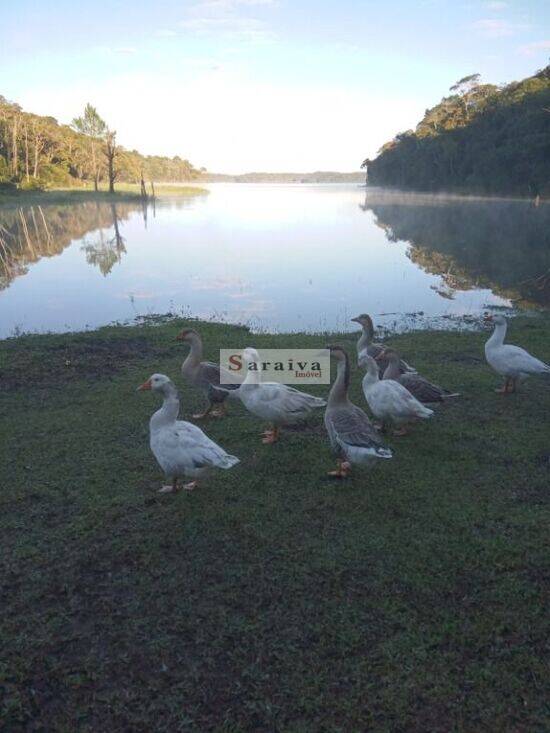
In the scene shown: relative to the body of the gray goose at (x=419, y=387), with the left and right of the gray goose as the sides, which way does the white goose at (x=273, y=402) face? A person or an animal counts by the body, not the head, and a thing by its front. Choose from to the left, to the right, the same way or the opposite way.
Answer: the same way

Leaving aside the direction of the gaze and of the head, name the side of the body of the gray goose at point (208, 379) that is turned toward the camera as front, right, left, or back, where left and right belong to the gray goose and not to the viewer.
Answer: left

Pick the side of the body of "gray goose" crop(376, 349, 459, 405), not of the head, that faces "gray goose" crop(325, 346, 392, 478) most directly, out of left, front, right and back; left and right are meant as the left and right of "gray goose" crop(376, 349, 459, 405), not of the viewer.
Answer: left

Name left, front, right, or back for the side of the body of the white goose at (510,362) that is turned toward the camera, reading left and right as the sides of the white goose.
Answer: left

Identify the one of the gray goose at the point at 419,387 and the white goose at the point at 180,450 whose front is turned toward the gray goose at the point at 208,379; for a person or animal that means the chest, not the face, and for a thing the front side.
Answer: the gray goose at the point at 419,387

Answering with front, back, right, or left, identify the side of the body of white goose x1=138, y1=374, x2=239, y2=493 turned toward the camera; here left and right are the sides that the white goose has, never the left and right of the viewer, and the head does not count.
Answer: left

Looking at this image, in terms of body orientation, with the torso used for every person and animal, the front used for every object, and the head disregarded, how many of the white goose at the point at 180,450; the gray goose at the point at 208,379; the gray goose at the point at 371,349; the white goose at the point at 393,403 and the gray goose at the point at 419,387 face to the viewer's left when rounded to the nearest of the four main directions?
5

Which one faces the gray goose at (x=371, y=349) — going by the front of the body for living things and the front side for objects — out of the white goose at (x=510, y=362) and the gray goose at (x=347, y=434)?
the white goose

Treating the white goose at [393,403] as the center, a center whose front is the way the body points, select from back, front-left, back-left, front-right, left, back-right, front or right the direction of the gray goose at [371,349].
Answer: right

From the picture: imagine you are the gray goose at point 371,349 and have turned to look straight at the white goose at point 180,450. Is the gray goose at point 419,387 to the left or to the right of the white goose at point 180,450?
left

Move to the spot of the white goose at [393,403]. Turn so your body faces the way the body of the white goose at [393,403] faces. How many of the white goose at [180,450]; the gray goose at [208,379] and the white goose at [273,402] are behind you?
0

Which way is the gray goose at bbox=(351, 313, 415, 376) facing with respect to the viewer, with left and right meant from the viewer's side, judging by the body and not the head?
facing to the left of the viewer

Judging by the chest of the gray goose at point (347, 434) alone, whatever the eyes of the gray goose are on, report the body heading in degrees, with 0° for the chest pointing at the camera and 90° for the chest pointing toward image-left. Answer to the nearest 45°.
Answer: approximately 90°

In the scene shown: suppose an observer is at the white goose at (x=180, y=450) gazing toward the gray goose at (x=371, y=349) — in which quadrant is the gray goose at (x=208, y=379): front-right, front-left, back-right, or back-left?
front-left

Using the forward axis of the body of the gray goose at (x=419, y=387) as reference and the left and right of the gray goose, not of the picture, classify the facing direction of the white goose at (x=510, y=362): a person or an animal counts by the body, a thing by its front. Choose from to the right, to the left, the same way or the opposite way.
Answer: the same way

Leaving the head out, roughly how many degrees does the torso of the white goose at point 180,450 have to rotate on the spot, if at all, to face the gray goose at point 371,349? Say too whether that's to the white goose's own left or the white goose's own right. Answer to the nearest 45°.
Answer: approximately 135° to the white goose's own right

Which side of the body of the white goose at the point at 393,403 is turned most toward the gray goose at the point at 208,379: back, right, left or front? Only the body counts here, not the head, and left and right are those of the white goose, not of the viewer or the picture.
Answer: front

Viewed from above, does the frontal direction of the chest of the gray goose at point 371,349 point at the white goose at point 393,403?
no

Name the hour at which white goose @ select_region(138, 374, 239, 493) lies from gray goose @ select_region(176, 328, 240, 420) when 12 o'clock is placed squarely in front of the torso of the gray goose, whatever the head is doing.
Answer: The white goose is roughly at 9 o'clock from the gray goose.
